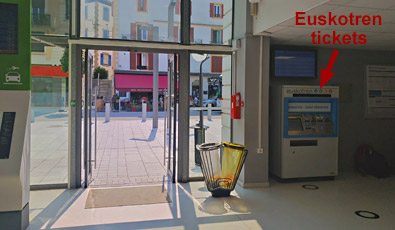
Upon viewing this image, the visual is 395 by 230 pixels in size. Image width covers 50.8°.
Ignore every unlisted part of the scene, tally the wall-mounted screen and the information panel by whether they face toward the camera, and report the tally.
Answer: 2

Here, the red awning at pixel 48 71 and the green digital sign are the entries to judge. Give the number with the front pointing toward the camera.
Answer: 2

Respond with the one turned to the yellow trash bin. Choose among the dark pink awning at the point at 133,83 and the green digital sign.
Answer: the dark pink awning

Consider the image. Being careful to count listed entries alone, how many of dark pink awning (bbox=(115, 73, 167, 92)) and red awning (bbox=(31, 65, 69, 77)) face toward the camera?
2

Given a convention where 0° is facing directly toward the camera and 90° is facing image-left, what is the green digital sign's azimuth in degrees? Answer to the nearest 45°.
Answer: approximately 0°

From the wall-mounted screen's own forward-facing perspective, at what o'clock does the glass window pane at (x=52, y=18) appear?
The glass window pane is roughly at 2 o'clock from the wall-mounted screen.
